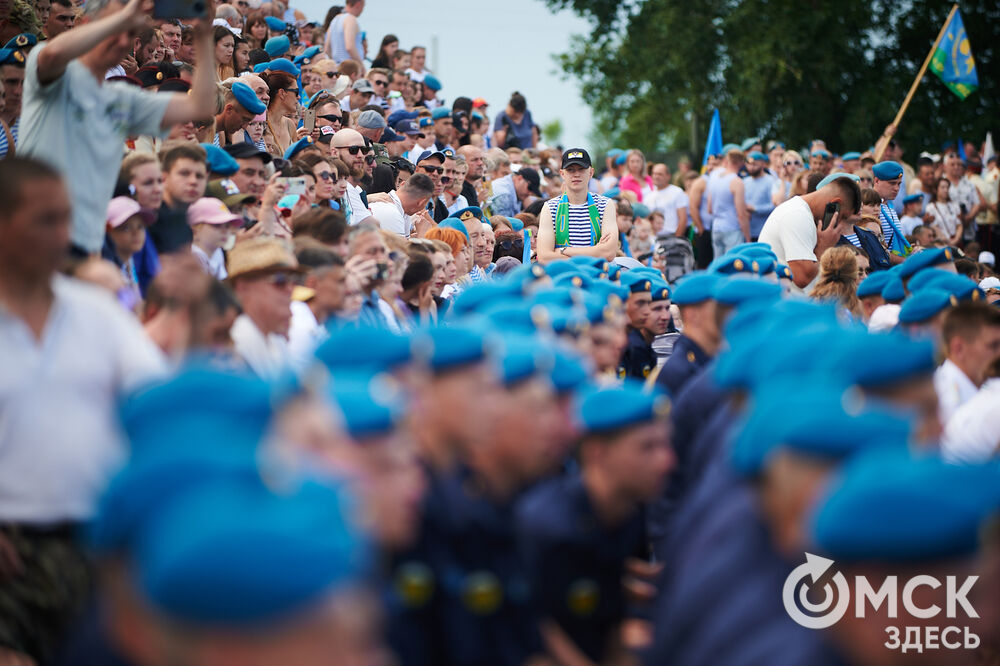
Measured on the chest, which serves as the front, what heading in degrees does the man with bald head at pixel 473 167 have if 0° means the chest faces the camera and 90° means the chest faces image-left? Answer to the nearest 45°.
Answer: approximately 315°

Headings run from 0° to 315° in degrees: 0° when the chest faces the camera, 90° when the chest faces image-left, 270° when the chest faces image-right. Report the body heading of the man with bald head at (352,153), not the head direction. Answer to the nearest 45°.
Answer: approximately 315°

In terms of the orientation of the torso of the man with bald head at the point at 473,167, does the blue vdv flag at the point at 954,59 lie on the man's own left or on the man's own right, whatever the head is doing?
on the man's own left

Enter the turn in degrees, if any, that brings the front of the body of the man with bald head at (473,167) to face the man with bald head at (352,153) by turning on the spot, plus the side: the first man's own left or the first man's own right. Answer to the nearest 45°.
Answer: approximately 45° to the first man's own right

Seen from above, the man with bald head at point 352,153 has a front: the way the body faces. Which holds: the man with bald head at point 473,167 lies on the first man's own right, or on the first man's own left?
on the first man's own left

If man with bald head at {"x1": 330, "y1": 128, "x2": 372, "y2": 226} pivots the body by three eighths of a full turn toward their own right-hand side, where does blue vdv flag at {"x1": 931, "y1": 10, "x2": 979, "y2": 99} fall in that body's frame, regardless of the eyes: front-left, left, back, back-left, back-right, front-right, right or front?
back-right
